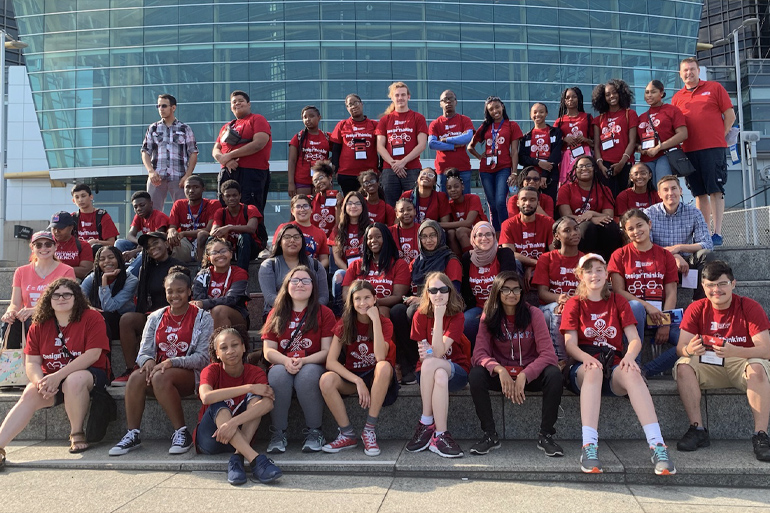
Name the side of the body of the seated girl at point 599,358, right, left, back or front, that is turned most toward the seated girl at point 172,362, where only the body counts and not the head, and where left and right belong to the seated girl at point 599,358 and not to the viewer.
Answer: right

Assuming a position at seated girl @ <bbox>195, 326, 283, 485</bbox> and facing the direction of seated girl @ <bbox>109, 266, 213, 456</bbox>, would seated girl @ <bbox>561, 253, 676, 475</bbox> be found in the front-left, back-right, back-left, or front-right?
back-right

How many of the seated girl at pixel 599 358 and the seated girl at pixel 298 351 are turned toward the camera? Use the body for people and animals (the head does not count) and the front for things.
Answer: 2

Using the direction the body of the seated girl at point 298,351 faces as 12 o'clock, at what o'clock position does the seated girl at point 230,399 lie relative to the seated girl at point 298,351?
the seated girl at point 230,399 is roughly at 2 o'clock from the seated girl at point 298,351.

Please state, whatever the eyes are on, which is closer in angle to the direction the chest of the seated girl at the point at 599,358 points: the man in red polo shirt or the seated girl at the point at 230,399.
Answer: the seated girl

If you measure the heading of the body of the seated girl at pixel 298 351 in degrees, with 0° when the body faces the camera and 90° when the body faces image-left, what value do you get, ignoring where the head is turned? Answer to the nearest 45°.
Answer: approximately 0°

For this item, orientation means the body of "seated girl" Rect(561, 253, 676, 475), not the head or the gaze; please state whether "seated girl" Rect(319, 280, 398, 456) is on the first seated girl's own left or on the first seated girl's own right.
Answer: on the first seated girl's own right

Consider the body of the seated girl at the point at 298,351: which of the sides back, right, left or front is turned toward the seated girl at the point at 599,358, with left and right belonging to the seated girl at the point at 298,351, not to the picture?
left

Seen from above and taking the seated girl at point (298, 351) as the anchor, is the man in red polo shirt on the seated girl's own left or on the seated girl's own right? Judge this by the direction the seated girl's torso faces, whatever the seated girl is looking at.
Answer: on the seated girl's own left

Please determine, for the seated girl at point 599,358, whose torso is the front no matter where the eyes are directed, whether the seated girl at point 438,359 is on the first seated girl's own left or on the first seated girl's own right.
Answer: on the first seated girl's own right
